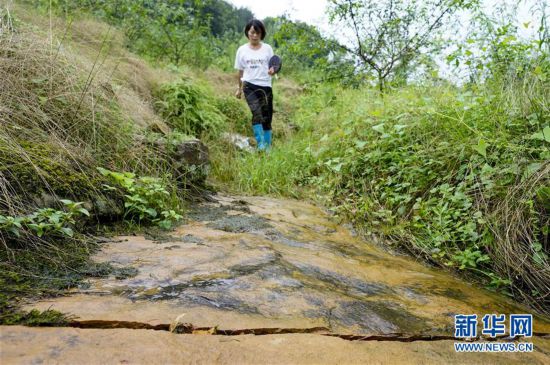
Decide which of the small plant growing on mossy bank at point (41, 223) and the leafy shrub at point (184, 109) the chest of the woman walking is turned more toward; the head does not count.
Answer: the small plant growing on mossy bank

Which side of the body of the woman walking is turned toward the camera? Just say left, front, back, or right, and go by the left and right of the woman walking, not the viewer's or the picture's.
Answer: front

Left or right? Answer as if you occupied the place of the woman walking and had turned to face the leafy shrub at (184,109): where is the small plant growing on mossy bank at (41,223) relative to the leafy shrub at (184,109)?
left

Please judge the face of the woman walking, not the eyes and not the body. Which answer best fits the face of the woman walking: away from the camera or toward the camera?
toward the camera

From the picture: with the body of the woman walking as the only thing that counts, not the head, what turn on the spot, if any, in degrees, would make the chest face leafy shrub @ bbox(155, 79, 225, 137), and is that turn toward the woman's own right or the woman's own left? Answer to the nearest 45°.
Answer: approximately 45° to the woman's own right

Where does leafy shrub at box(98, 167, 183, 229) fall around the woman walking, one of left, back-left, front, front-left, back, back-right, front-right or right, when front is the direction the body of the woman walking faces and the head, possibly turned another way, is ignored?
front

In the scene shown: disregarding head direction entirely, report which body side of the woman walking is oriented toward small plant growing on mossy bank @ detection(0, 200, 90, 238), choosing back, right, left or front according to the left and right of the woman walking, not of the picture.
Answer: front
